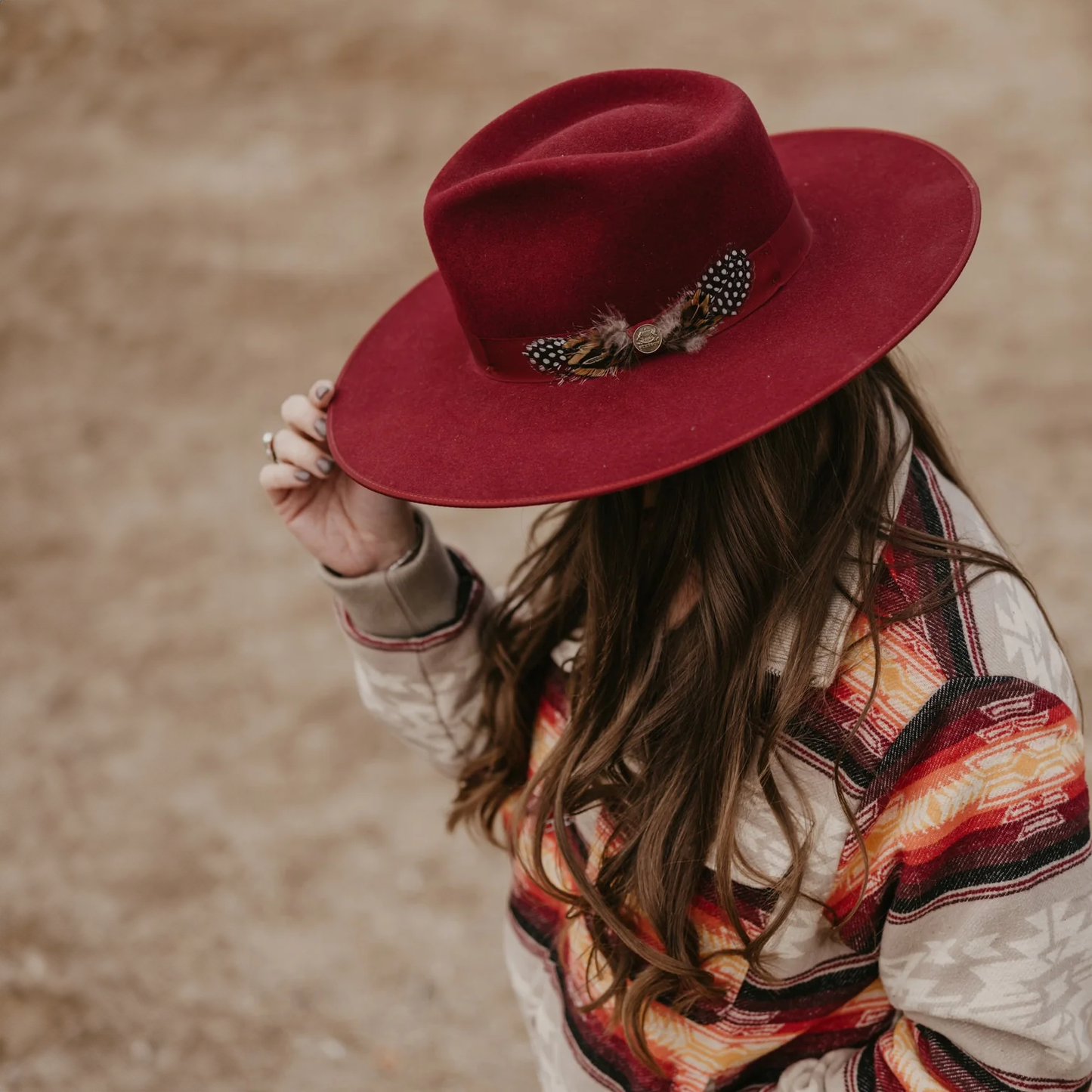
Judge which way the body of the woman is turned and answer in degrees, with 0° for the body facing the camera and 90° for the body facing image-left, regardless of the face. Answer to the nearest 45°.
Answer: approximately 45°
